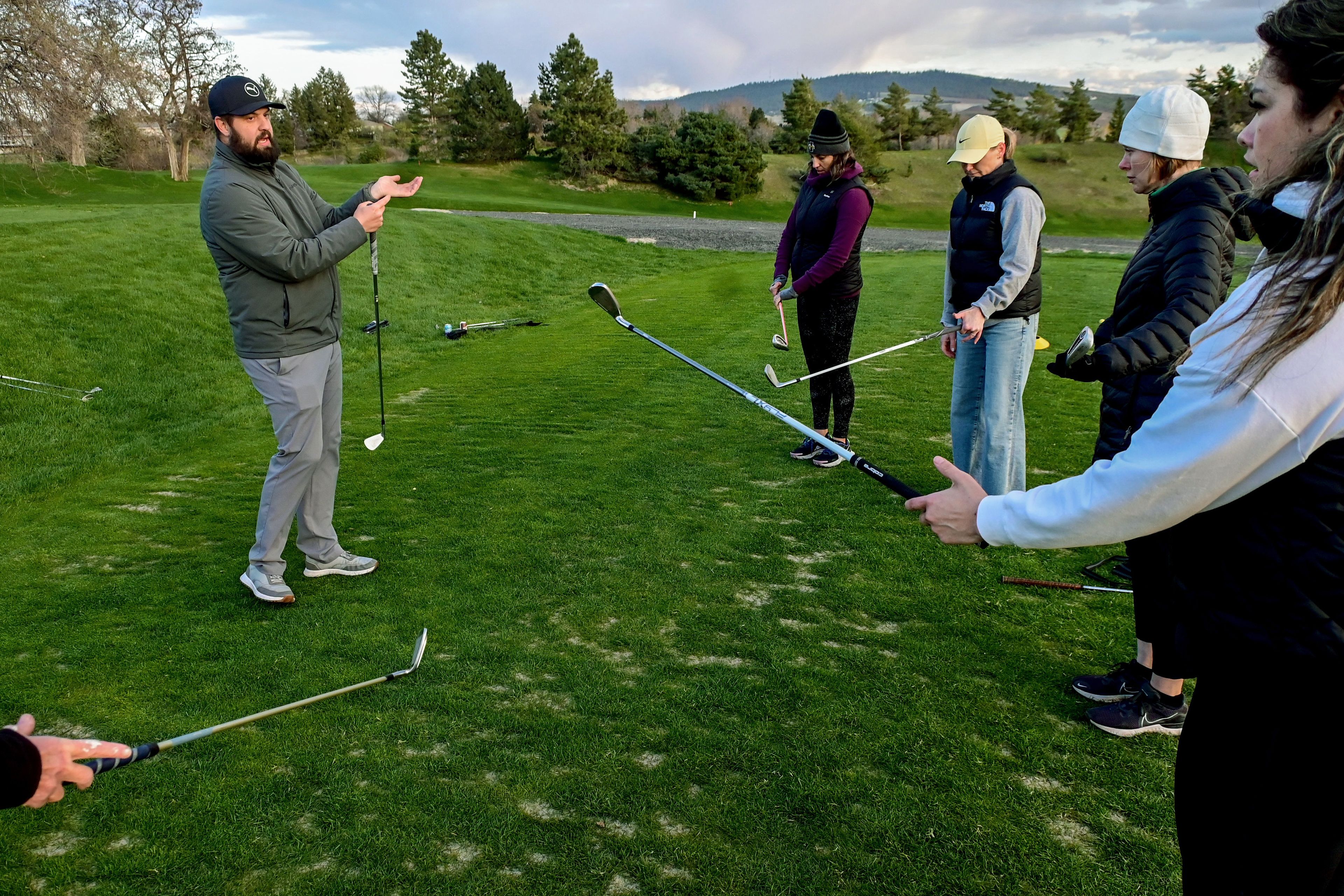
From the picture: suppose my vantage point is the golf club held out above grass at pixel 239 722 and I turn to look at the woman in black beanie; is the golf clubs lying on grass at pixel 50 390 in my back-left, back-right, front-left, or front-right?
front-left

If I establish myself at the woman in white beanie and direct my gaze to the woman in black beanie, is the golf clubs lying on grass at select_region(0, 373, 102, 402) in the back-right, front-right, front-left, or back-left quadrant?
front-left

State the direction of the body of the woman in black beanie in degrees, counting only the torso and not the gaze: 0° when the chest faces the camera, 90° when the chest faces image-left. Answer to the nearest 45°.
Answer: approximately 45°

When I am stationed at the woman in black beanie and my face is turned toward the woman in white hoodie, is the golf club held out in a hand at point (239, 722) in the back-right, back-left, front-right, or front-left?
front-right

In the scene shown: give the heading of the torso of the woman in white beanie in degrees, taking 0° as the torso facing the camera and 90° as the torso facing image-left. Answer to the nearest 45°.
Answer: approximately 90°

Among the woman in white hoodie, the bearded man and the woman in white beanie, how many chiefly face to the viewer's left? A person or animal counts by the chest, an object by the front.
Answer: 2

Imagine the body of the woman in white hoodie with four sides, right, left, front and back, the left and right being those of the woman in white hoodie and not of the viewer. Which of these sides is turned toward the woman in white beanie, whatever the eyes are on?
right

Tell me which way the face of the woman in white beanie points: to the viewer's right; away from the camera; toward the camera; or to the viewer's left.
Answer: to the viewer's left

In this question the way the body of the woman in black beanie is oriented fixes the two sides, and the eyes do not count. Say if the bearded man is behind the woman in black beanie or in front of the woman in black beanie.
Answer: in front

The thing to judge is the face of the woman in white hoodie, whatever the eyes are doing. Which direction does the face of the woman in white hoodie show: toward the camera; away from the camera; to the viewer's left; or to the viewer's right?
to the viewer's left

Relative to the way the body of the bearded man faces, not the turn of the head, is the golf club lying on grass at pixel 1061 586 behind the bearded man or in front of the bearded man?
in front

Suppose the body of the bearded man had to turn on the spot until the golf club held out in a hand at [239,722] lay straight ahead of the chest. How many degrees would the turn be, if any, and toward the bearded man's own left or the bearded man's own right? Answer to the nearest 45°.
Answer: approximately 45° to the bearded man's own right

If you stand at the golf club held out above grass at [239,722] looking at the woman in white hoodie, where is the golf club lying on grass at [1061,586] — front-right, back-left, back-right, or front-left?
front-left

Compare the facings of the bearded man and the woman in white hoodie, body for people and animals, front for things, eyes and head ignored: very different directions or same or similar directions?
very different directions

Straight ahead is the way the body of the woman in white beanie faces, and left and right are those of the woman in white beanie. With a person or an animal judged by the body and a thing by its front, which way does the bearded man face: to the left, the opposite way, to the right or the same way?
the opposite way

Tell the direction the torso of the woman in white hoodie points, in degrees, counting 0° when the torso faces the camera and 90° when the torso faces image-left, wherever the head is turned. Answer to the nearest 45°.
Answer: approximately 90°
